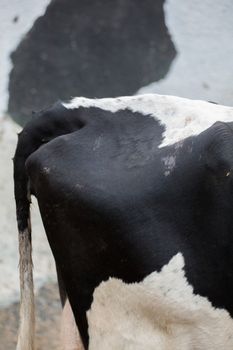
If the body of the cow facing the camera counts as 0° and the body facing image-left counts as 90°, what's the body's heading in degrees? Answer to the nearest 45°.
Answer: approximately 270°
